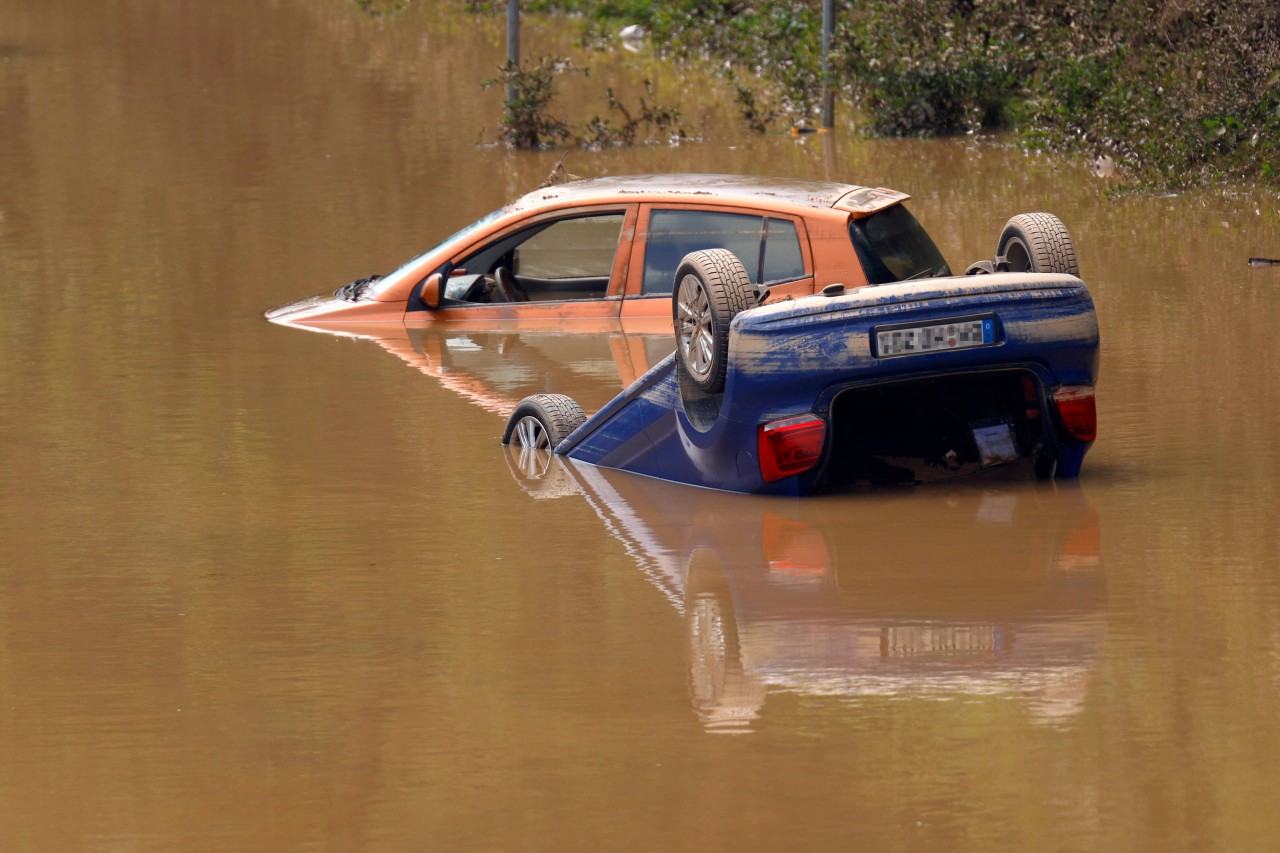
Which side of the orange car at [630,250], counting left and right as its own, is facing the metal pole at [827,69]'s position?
right

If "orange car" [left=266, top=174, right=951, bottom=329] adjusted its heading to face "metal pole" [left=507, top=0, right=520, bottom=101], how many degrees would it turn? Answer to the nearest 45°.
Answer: approximately 90° to its right

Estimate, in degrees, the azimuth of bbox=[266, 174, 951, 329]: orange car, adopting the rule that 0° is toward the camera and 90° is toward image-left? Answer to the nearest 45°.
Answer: approximately 90°

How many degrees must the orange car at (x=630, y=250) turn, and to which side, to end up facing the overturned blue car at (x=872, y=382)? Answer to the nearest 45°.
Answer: approximately 90° to its left
